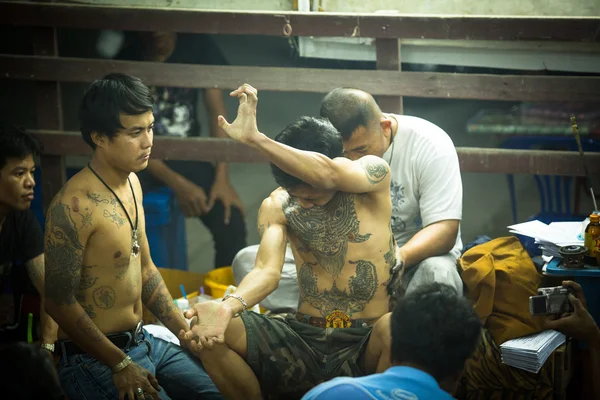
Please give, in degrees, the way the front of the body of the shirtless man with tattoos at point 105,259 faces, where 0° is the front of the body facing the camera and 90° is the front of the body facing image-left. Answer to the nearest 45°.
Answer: approximately 315°

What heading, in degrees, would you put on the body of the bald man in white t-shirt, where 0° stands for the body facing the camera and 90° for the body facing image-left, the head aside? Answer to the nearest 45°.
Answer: approximately 45°

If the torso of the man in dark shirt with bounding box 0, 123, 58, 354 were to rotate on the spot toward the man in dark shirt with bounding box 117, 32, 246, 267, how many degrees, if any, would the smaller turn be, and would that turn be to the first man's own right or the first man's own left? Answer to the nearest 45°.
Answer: approximately 90° to the first man's own left

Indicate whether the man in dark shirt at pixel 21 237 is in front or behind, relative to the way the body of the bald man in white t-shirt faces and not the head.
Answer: in front

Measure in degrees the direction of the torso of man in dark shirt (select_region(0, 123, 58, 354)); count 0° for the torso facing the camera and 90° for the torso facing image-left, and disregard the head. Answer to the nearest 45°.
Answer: approximately 315°

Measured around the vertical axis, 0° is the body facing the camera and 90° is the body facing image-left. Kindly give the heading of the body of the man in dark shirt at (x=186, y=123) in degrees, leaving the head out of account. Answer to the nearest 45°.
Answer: approximately 0°

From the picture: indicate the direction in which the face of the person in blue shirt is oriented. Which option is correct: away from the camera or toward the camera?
away from the camera

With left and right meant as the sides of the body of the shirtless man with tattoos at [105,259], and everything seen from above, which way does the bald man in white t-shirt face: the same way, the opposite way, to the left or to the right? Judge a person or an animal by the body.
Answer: to the right

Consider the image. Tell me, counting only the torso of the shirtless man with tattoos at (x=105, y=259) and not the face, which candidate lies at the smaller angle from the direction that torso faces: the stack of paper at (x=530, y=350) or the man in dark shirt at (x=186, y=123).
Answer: the stack of paper

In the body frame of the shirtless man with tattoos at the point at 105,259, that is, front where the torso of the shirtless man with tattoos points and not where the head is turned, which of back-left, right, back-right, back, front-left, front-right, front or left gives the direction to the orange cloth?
front-left

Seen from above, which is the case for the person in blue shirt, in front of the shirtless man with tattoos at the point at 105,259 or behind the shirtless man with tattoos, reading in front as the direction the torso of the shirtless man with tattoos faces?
in front

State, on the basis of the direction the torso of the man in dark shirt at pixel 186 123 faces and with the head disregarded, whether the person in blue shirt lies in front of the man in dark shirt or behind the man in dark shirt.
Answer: in front
